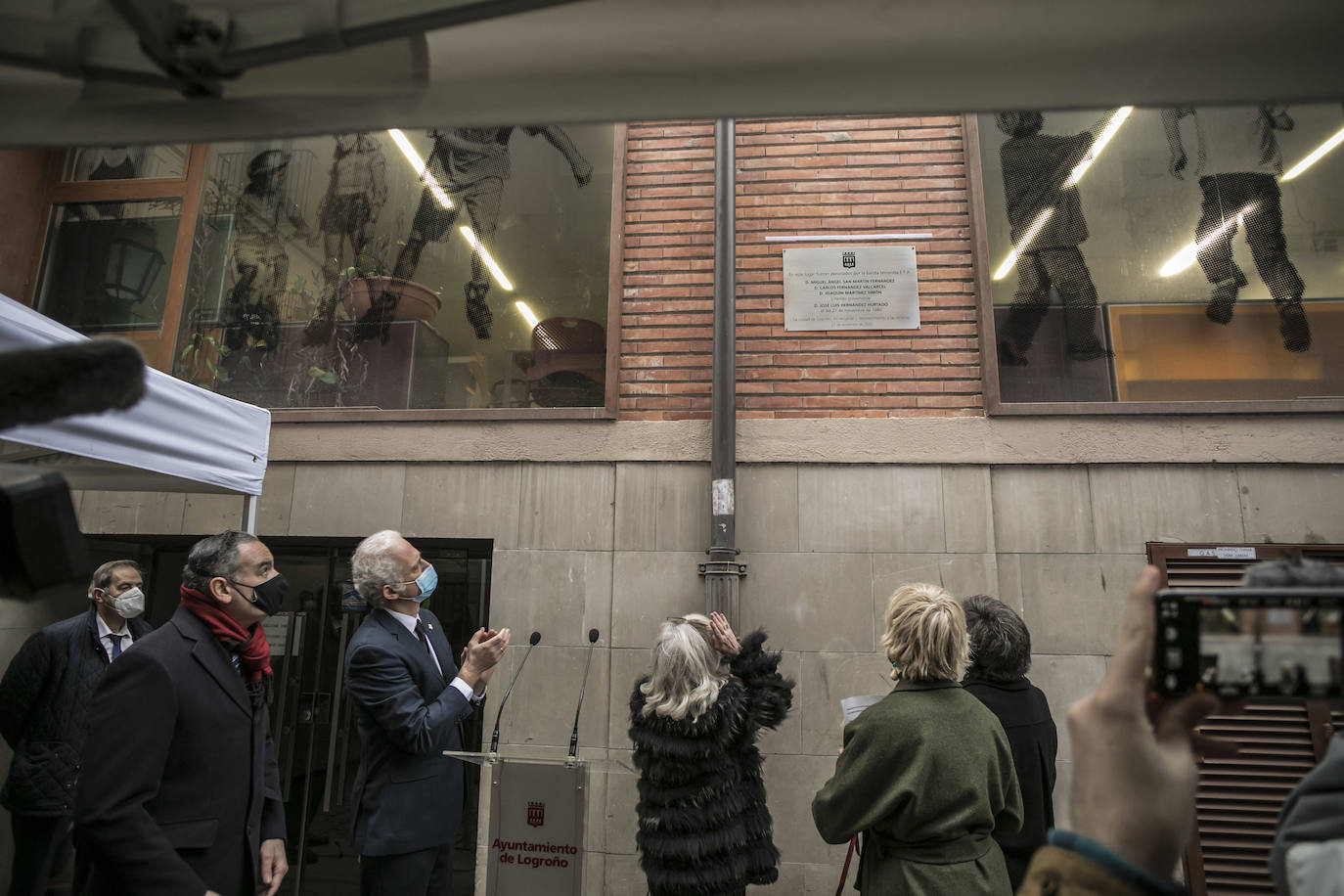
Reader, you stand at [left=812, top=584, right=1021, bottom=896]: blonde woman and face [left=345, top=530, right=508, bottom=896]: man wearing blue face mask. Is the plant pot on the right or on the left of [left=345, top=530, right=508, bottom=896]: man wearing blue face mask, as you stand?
right

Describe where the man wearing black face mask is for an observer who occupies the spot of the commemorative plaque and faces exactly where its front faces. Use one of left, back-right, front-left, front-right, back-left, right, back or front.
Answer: front-right

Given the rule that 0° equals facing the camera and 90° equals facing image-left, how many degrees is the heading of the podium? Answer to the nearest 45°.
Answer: approximately 0°

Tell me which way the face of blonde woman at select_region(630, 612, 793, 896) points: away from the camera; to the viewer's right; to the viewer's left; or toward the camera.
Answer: away from the camera

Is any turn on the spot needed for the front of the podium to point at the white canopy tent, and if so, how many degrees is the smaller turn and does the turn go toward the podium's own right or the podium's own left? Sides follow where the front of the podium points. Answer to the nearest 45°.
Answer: approximately 90° to the podium's own right

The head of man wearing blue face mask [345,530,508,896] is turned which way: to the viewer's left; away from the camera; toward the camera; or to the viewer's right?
to the viewer's right

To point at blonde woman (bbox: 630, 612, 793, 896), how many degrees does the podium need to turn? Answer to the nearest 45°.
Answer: approximately 45° to its left

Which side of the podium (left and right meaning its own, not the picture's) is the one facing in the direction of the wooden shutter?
left

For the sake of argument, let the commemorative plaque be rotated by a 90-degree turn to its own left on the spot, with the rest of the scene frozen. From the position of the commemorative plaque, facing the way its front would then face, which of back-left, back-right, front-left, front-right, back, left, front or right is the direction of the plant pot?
back

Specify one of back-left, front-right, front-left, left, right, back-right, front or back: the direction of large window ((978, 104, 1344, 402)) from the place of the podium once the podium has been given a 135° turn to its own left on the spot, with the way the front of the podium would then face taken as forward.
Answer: front-right
